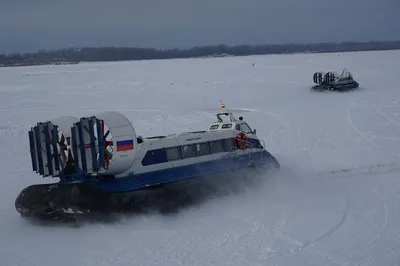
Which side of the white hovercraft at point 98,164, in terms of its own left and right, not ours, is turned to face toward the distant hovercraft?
front

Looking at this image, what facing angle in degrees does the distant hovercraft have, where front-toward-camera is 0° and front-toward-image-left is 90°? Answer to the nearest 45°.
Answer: approximately 225°

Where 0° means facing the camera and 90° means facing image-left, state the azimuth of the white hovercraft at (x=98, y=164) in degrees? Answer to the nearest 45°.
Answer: approximately 225°

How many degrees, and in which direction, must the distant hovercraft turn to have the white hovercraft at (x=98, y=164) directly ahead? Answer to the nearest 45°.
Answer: approximately 135° to its right

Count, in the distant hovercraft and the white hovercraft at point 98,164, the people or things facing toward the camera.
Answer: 0

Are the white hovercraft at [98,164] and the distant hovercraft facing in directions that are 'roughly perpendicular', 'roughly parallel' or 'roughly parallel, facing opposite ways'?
roughly parallel
